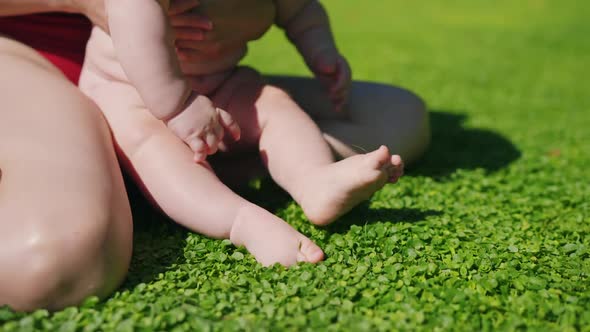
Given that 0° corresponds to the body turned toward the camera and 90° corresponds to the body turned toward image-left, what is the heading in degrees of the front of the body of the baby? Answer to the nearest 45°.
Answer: approximately 315°
